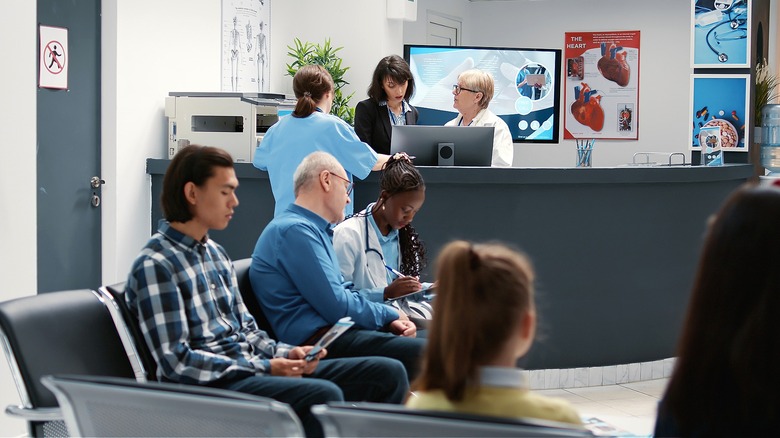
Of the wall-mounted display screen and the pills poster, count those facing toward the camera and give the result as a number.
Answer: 2

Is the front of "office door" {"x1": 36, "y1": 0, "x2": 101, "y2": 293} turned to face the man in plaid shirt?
yes

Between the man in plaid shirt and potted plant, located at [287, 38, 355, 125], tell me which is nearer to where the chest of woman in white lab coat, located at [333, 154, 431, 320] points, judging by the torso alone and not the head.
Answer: the man in plaid shirt

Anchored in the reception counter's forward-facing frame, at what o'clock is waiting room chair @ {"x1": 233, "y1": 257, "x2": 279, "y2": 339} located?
The waiting room chair is roughly at 1 o'clock from the reception counter.

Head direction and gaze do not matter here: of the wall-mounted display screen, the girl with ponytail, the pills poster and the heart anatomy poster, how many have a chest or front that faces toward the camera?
3

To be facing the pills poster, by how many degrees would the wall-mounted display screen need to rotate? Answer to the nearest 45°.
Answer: approximately 45° to its left

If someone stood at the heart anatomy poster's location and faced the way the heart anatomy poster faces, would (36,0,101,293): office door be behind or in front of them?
in front

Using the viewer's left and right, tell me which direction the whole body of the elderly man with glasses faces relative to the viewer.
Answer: facing to the right of the viewer

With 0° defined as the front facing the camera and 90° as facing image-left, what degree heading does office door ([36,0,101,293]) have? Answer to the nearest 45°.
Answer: approximately 0°

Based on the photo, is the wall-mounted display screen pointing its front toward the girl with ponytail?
yes

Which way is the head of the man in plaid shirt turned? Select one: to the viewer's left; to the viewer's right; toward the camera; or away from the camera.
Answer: to the viewer's right

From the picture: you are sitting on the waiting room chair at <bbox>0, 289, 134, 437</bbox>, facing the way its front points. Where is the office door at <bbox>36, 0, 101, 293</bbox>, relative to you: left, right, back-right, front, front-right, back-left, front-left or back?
back-left

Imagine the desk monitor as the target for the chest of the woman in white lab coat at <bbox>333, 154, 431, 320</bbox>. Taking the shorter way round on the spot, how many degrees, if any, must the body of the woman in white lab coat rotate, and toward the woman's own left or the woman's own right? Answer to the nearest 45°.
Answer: approximately 135° to the woman's own left

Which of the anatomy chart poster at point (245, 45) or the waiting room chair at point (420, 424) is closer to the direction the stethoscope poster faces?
the waiting room chair

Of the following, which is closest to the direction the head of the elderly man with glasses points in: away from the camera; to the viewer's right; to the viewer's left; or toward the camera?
to the viewer's right

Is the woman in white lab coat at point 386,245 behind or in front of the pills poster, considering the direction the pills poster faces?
in front
